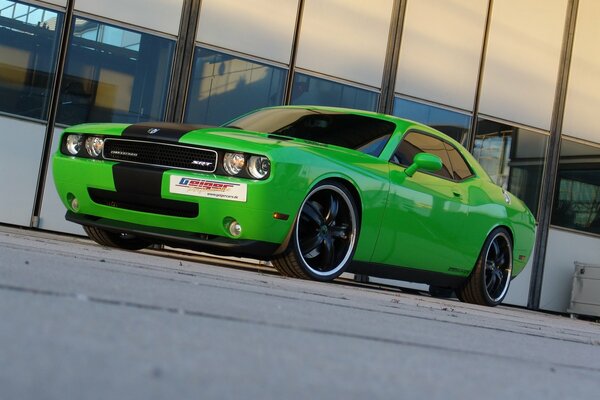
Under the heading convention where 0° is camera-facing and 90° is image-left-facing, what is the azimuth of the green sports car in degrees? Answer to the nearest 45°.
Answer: approximately 45°
